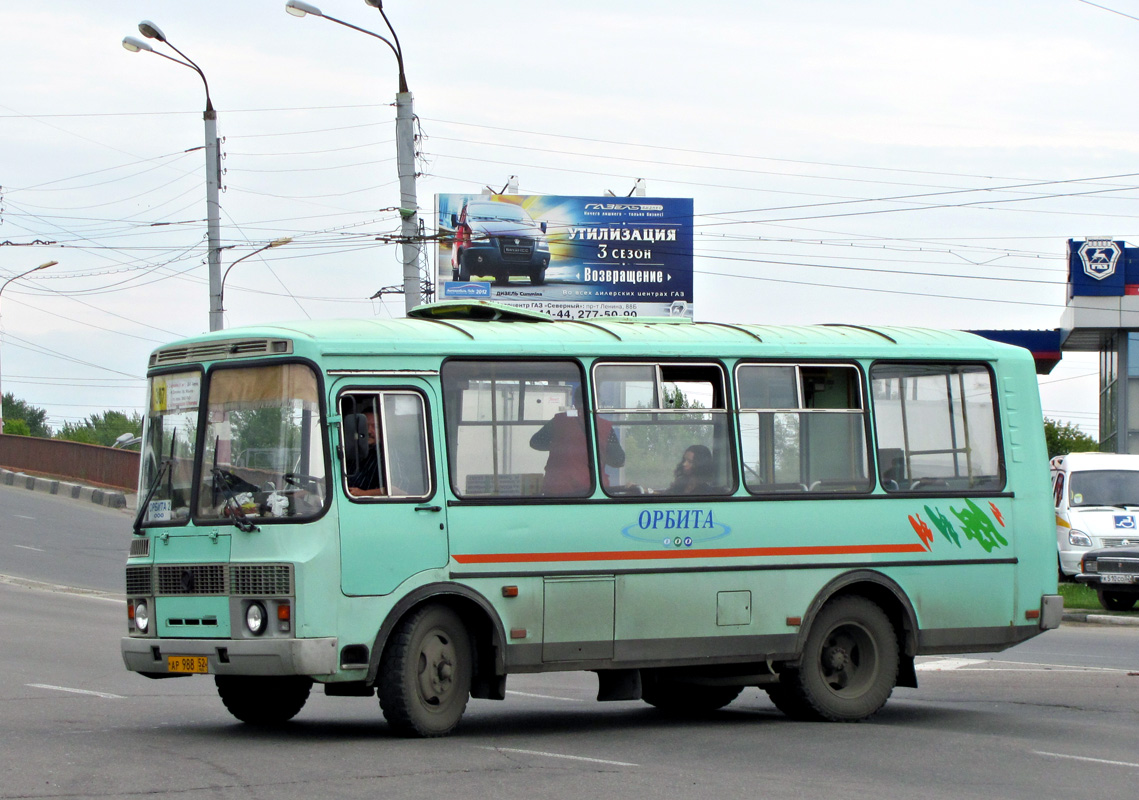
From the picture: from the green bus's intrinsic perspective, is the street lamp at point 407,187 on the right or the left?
on its right

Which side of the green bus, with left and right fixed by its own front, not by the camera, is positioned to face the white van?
back

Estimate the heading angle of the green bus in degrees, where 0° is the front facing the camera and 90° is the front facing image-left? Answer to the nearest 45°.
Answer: approximately 45°

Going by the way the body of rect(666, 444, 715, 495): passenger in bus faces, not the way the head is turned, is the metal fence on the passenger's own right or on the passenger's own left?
on the passenger's own right

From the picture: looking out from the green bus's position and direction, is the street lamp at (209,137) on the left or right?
on its right

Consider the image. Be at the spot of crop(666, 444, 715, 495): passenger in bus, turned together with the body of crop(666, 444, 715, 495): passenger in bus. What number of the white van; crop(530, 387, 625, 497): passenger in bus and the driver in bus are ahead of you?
2

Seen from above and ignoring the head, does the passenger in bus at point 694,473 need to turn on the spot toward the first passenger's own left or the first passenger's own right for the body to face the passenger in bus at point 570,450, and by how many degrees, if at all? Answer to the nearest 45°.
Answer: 0° — they already face them

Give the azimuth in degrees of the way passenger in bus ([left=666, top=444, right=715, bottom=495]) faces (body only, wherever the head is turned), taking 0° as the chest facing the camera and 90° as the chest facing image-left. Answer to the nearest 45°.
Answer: approximately 45°
